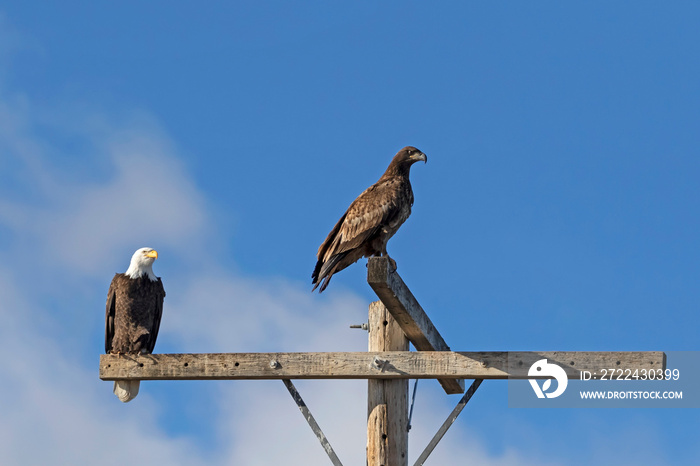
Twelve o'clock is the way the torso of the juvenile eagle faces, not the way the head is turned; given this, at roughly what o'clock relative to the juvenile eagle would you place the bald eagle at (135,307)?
The bald eagle is roughly at 7 o'clock from the juvenile eagle.

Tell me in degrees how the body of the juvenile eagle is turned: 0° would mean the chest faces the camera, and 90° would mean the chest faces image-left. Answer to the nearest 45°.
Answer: approximately 270°
